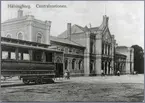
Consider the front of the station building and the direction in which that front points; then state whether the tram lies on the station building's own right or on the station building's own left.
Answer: on the station building's own right

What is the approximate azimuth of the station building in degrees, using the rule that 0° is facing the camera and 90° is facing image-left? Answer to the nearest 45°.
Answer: approximately 315°
